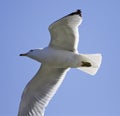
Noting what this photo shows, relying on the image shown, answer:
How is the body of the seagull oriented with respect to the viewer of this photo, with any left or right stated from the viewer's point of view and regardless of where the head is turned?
facing to the left of the viewer
